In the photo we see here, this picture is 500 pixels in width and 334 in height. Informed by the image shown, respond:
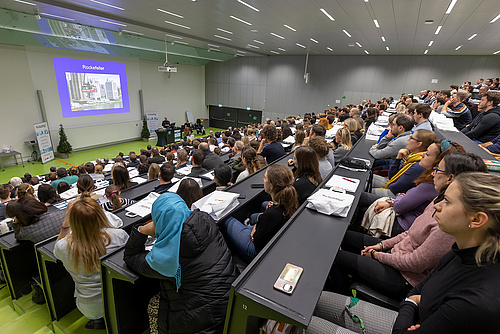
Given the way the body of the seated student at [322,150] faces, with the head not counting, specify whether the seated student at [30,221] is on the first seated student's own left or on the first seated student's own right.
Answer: on the first seated student's own left

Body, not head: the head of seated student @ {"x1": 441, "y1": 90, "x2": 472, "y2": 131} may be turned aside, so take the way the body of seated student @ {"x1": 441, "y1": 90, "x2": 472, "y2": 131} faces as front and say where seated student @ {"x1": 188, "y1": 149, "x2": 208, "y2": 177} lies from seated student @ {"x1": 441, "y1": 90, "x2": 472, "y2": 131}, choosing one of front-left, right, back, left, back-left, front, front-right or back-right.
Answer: front-left

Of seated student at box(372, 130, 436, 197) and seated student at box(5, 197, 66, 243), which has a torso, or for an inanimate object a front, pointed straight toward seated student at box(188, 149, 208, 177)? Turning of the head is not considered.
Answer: seated student at box(372, 130, 436, 197)

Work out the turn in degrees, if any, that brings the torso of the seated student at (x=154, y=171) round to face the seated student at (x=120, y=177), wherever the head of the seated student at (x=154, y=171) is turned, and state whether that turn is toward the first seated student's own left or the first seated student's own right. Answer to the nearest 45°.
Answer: approximately 90° to the first seated student's own left

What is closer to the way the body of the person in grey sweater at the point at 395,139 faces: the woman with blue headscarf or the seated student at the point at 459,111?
the woman with blue headscarf

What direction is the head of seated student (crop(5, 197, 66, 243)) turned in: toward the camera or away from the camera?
away from the camera

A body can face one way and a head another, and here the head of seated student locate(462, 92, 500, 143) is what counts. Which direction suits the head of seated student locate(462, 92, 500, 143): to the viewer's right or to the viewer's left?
to the viewer's left

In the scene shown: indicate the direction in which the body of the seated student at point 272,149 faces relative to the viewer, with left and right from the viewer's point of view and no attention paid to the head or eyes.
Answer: facing away from the viewer and to the left of the viewer

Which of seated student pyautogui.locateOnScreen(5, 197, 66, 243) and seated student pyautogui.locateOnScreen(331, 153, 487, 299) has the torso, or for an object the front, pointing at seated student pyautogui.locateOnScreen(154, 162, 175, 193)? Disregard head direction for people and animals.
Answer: seated student pyautogui.locateOnScreen(331, 153, 487, 299)

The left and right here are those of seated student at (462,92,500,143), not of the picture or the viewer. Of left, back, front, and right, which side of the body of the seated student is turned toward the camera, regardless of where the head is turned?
left

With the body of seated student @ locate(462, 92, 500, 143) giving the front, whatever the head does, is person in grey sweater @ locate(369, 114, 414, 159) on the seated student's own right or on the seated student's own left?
on the seated student's own left

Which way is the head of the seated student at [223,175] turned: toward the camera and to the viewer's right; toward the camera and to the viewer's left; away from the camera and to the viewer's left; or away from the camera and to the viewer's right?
away from the camera and to the viewer's left

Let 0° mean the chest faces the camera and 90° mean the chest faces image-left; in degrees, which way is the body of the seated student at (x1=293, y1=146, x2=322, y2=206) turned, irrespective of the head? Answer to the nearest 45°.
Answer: approximately 135°

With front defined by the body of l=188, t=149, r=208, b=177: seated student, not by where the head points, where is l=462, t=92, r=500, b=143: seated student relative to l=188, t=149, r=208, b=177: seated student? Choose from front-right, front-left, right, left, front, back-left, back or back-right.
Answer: back-right

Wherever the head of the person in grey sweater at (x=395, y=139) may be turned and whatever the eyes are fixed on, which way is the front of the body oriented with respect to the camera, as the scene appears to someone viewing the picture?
to the viewer's left

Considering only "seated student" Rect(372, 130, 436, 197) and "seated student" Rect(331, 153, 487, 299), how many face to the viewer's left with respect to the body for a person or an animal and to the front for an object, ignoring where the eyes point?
2

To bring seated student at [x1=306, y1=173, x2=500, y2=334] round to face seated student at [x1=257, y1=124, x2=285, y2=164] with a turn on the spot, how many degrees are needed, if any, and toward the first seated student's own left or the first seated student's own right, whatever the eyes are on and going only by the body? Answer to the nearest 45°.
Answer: approximately 45° to the first seated student's own right
